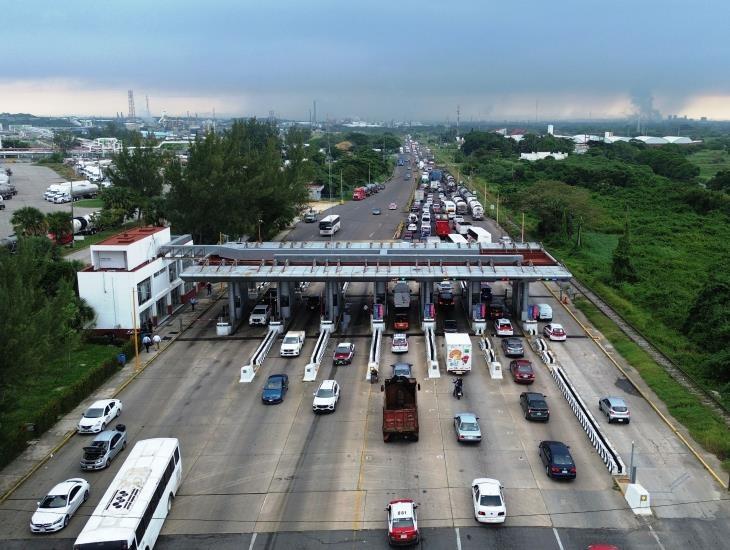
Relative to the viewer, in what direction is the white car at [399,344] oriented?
away from the camera

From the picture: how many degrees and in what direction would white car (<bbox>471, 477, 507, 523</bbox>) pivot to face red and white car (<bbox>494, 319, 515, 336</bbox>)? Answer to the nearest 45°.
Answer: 0° — it already faces it

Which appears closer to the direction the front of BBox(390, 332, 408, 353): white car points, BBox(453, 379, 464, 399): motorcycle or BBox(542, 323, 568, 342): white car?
the white car

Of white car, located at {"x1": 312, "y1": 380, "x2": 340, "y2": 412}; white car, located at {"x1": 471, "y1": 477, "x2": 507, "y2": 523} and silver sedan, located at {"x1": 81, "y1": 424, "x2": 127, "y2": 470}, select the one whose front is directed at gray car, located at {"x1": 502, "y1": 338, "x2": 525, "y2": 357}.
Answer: white car, located at {"x1": 471, "y1": 477, "x2": 507, "y2": 523}

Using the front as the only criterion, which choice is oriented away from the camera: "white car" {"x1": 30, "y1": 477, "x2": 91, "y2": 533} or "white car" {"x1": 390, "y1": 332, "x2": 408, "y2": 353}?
"white car" {"x1": 390, "y1": 332, "x2": 408, "y2": 353}

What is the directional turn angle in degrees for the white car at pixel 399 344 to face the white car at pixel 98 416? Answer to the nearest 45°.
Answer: approximately 135° to its left

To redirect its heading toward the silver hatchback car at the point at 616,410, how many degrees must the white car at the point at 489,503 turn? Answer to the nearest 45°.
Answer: approximately 45° to its right

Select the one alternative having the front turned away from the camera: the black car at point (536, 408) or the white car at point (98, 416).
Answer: the black car

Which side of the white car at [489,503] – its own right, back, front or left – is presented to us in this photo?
back

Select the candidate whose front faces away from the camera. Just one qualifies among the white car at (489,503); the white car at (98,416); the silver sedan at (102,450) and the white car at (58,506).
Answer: the white car at (489,503)
